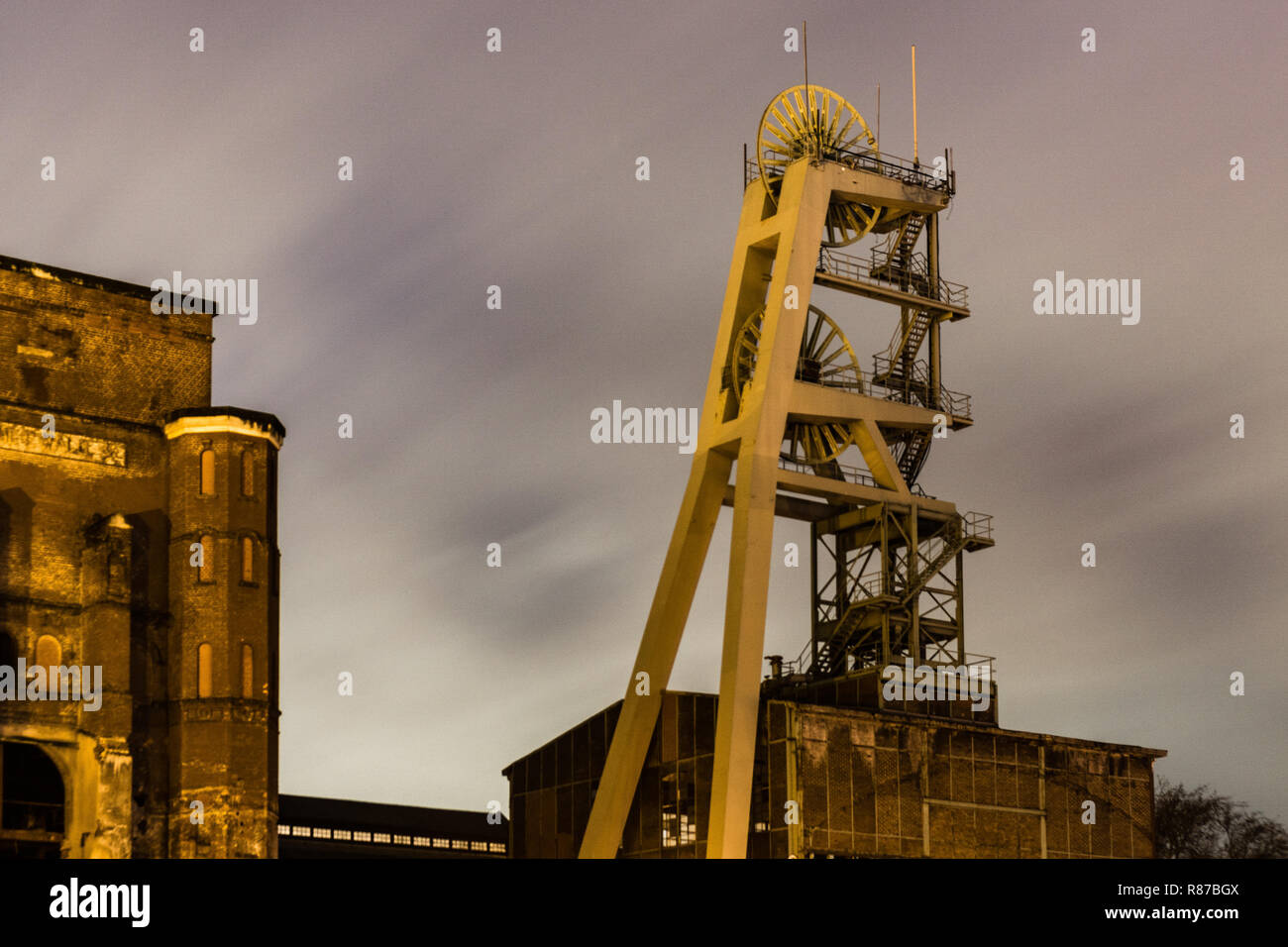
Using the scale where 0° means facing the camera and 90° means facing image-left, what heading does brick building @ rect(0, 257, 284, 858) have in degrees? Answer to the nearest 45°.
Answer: approximately 315°
